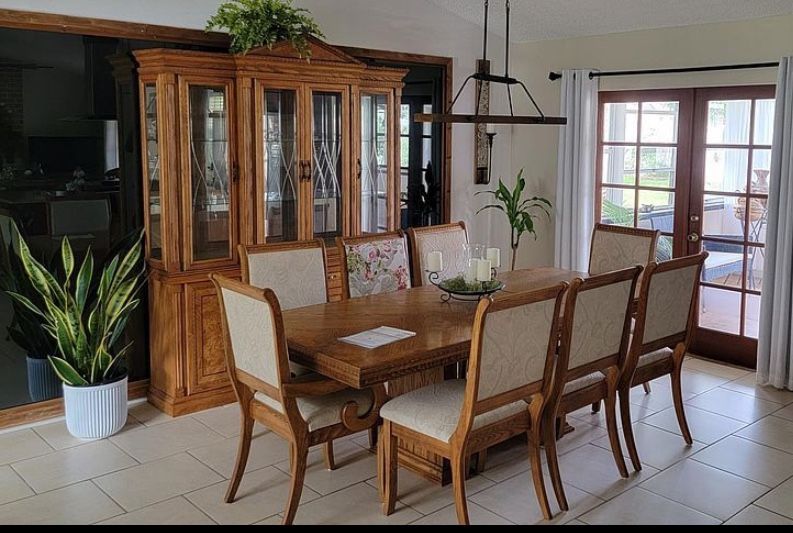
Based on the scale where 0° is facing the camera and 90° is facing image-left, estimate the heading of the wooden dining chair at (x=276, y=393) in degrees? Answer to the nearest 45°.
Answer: approximately 225°

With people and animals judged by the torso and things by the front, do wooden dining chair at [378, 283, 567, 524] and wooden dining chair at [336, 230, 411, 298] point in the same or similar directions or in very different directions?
very different directions

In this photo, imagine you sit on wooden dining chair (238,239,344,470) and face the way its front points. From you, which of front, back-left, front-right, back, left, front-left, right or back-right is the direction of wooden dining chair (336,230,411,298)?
left

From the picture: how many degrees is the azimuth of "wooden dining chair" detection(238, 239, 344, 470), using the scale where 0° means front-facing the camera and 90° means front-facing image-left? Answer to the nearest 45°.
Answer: approximately 315°

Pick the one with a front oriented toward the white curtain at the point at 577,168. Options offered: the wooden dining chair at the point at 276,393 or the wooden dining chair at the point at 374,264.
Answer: the wooden dining chair at the point at 276,393

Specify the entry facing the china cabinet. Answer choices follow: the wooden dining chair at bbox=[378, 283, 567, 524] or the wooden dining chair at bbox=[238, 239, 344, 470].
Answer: the wooden dining chair at bbox=[378, 283, 567, 524]

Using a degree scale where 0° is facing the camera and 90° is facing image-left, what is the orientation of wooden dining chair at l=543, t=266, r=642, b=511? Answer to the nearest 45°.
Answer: approximately 135°

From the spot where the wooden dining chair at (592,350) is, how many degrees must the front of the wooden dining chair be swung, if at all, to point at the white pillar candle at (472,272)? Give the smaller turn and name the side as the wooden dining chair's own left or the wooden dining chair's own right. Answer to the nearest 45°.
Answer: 0° — it already faces it

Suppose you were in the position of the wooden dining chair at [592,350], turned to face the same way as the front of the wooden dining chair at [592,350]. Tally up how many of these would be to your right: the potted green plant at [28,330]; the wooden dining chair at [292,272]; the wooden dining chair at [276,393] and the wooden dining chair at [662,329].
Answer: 1

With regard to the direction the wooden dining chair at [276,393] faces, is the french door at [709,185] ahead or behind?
ahead

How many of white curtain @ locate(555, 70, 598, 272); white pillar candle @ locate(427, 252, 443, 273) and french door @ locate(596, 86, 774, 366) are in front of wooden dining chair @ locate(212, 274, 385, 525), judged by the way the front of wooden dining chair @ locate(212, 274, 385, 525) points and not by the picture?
3

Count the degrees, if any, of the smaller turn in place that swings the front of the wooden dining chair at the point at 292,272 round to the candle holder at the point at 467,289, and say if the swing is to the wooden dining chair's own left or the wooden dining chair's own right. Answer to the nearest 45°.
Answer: approximately 45° to the wooden dining chair's own left

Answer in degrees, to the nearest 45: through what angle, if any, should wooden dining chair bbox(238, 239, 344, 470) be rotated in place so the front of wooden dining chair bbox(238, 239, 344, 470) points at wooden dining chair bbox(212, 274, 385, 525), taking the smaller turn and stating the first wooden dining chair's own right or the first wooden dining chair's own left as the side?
approximately 45° to the first wooden dining chair's own right

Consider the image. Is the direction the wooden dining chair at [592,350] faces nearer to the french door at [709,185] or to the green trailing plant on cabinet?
the green trailing plant on cabinet

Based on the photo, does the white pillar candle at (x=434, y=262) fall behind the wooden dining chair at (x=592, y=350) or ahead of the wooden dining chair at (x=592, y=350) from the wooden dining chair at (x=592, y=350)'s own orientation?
ahead

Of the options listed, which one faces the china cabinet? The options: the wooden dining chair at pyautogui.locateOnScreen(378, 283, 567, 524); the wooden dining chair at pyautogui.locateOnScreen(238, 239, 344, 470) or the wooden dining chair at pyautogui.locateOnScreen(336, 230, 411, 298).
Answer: the wooden dining chair at pyautogui.locateOnScreen(378, 283, 567, 524)

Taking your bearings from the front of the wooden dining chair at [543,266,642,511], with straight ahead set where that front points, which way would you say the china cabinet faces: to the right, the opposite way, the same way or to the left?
the opposite way

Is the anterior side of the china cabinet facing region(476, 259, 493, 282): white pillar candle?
yes

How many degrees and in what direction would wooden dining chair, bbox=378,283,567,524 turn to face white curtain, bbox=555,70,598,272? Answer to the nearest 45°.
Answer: approximately 45° to its right
